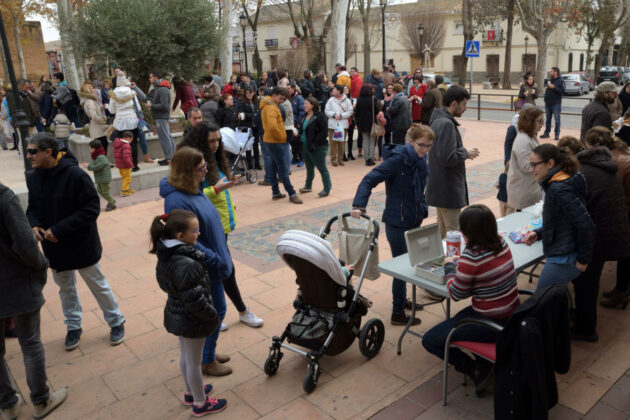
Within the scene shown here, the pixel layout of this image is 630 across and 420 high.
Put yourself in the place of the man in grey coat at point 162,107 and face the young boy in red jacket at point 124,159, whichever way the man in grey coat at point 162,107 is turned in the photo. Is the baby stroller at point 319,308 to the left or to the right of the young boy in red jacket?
left

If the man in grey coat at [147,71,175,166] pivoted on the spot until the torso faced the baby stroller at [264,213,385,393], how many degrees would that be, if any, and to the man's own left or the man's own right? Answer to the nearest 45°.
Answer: approximately 90° to the man's own left

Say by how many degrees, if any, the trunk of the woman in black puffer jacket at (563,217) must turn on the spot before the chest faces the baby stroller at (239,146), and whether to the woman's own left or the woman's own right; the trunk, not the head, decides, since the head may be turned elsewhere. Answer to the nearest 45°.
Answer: approximately 45° to the woman's own right

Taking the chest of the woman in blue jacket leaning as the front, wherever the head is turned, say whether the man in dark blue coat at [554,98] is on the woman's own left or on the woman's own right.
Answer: on the woman's own left

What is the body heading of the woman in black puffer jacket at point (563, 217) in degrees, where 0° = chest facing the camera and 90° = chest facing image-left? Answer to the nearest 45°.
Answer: approximately 90°

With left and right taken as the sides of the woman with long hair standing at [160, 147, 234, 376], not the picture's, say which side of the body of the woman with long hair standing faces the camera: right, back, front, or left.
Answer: right
